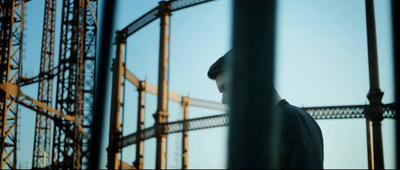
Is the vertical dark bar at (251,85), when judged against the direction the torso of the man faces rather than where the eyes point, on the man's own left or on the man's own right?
on the man's own left

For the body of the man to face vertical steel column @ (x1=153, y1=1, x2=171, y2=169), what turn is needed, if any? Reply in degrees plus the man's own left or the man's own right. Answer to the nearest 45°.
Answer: approximately 90° to the man's own right

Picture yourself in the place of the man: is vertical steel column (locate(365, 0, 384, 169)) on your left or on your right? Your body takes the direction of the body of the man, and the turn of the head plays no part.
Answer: on your right

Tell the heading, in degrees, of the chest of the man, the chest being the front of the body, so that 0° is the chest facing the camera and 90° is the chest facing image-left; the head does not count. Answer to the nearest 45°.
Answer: approximately 90°

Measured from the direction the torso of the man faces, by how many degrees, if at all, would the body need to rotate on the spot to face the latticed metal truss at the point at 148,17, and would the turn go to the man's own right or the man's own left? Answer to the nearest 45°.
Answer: approximately 90° to the man's own right

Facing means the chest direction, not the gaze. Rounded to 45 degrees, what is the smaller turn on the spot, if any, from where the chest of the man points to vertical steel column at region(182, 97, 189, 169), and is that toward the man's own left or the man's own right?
approximately 90° to the man's own right

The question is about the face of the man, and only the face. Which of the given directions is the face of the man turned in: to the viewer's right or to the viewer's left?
to the viewer's left
